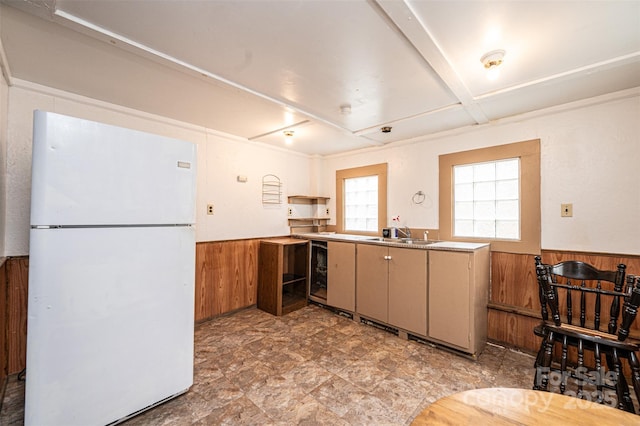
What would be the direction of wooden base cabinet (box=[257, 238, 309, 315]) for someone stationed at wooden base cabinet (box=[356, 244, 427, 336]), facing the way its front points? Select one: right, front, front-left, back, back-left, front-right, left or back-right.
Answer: front-right

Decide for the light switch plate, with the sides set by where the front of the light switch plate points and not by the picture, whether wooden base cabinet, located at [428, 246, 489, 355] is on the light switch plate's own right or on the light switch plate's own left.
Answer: on the light switch plate's own right

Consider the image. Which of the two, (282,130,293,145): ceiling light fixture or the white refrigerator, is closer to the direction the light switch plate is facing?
the white refrigerator

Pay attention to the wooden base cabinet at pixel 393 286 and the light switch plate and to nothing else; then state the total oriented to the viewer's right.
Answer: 0

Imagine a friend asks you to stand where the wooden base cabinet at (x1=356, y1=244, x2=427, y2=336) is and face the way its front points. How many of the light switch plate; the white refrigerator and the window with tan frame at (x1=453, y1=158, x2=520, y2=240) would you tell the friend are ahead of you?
1

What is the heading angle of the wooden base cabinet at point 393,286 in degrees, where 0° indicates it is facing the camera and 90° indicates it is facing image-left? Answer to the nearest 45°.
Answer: approximately 45°

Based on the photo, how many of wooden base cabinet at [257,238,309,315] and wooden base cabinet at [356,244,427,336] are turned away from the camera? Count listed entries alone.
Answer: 0

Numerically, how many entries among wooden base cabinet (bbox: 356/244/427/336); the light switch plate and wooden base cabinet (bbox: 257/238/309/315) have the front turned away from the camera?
0

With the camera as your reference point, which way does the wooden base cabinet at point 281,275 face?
facing the viewer and to the right of the viewer

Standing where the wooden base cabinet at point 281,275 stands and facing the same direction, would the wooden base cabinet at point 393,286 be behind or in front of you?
in front

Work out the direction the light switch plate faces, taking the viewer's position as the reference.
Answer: facing the viewer
